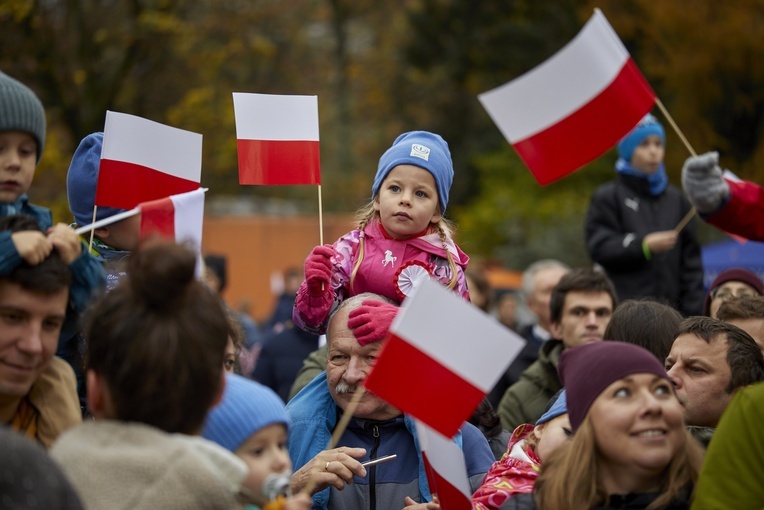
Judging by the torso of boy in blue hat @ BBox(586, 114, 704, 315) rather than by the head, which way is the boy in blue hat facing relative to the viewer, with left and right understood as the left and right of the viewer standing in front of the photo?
facing the viewer and to the right of the viewer

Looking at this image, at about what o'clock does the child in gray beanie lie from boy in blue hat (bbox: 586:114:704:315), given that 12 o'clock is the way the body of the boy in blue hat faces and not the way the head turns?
The child in gray beanie is roughly at 2 o'clock from the boy in blue hat.

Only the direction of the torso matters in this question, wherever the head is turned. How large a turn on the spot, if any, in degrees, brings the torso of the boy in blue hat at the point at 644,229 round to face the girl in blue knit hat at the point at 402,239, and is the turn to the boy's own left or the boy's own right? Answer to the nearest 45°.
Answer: approximately 45° to the boy's own right

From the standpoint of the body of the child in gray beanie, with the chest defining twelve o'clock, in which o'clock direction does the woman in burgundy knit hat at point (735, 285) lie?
The woman in burgundy knit hat is roughly at 8 o'clock from the child in gray beanie.

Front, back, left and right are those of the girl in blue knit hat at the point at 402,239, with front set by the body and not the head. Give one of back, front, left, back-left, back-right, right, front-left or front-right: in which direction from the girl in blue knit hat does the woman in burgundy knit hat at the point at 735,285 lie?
back-left

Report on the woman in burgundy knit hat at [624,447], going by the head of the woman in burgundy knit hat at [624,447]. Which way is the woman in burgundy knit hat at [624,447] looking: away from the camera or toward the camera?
toward the camera

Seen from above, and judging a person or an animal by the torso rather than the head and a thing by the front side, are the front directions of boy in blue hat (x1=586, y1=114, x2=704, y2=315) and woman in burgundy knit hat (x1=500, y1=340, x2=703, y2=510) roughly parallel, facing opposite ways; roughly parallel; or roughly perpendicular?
roughly parallel

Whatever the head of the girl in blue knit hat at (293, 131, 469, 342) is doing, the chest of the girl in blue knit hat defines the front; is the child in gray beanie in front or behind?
in front

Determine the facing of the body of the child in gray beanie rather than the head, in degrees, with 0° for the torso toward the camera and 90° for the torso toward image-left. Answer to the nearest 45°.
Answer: approximately 0°

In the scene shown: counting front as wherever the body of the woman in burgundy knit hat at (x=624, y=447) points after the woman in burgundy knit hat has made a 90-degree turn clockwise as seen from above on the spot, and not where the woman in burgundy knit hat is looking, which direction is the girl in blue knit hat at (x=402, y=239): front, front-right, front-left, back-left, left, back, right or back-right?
right

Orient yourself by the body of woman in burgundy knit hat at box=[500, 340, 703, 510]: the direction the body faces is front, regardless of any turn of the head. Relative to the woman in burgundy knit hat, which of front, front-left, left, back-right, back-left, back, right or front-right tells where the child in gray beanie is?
back-right

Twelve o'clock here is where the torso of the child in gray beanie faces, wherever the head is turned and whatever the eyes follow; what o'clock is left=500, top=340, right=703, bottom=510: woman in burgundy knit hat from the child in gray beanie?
The woman in burgundy knit hat is roughly at 10 o'clock from the child in gray beanie.

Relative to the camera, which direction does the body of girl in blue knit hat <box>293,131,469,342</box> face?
toward the camera

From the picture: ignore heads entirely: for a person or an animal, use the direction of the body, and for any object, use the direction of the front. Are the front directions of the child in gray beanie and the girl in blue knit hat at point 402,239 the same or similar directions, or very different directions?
same or similar directions
